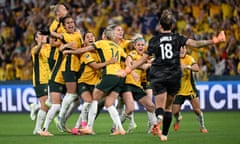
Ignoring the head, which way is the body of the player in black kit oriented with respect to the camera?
away from the camera

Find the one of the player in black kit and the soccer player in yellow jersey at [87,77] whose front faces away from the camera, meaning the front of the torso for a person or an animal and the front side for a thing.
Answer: the player in black kit

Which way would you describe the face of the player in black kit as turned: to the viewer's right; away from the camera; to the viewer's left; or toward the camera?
away from the camera

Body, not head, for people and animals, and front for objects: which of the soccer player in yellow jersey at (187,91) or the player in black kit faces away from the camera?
the player in black kit

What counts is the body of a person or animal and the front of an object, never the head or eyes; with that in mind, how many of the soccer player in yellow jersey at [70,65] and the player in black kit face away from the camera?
1

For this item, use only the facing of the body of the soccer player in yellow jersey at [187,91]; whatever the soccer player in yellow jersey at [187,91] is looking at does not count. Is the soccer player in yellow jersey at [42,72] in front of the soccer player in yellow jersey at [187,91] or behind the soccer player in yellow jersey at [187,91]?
in front

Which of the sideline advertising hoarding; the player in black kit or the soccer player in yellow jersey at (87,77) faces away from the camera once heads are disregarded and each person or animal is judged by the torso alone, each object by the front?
the player in black kit
